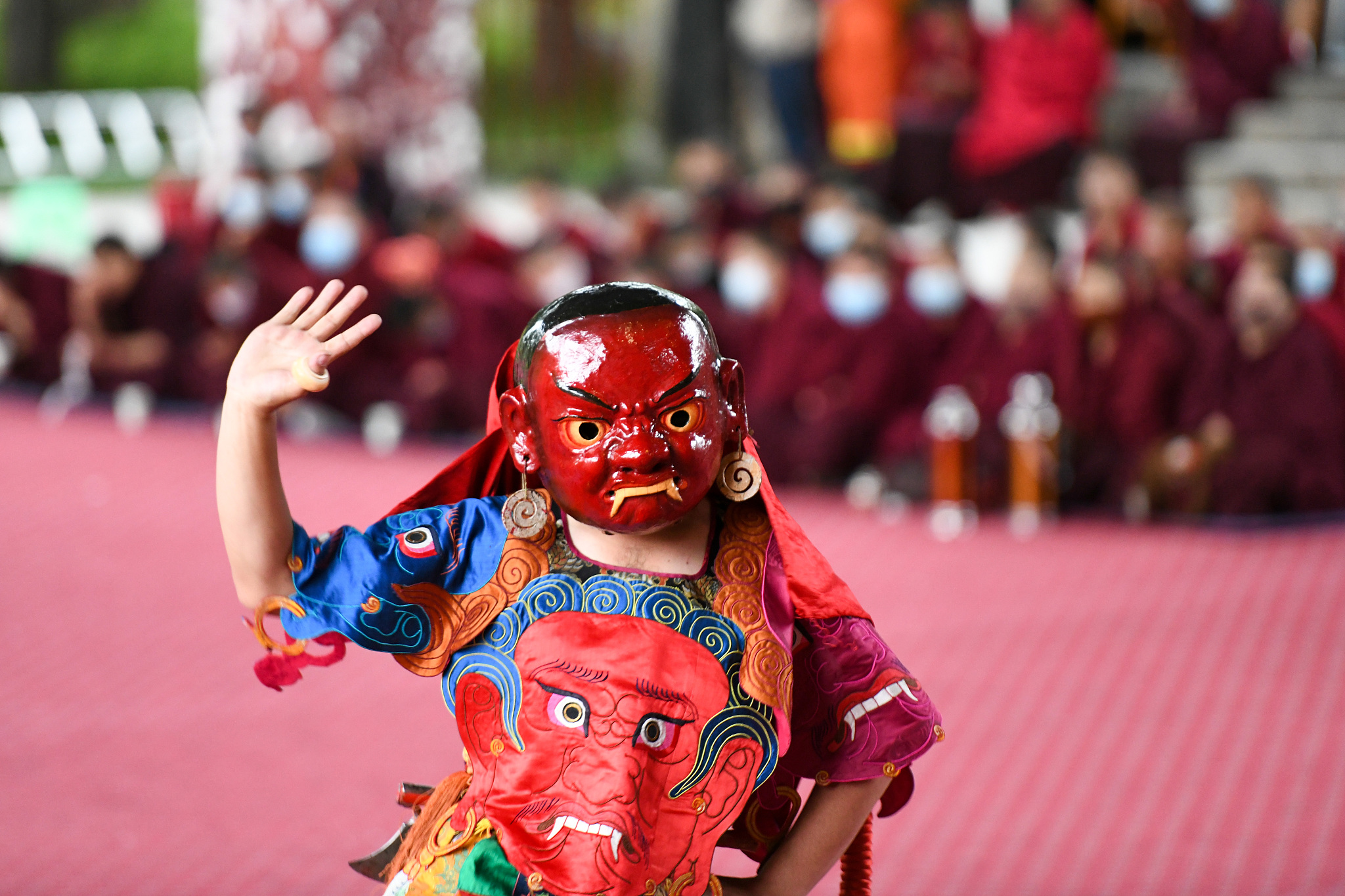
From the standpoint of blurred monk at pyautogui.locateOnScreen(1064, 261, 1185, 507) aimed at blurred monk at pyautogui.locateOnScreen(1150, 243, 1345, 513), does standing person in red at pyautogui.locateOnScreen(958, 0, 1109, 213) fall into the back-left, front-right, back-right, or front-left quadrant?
back-left

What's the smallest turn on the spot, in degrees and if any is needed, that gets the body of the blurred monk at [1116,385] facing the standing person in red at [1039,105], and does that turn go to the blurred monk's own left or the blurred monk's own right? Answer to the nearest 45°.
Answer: approximately 135° to the blurred monk's own right

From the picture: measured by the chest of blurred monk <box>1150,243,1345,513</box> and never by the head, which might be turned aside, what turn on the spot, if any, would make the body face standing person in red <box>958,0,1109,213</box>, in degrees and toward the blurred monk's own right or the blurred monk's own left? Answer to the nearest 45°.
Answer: approximately 135° to the blurred monk's own right
